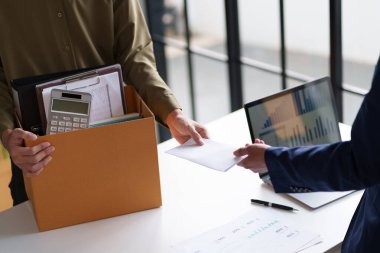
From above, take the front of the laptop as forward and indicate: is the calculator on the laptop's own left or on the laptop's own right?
on the laptop's own right

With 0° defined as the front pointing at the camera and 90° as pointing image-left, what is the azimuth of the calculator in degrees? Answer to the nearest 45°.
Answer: approximately 0°

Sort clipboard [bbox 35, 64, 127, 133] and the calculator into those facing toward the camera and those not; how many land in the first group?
2

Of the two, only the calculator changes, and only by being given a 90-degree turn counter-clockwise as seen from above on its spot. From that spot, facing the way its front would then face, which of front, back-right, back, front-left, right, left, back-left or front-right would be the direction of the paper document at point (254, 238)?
front-right

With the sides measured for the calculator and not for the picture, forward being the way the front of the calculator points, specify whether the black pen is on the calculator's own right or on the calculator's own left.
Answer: on the calculator's own left

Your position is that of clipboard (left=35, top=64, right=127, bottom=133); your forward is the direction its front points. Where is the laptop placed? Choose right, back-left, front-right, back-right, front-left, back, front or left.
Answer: left
